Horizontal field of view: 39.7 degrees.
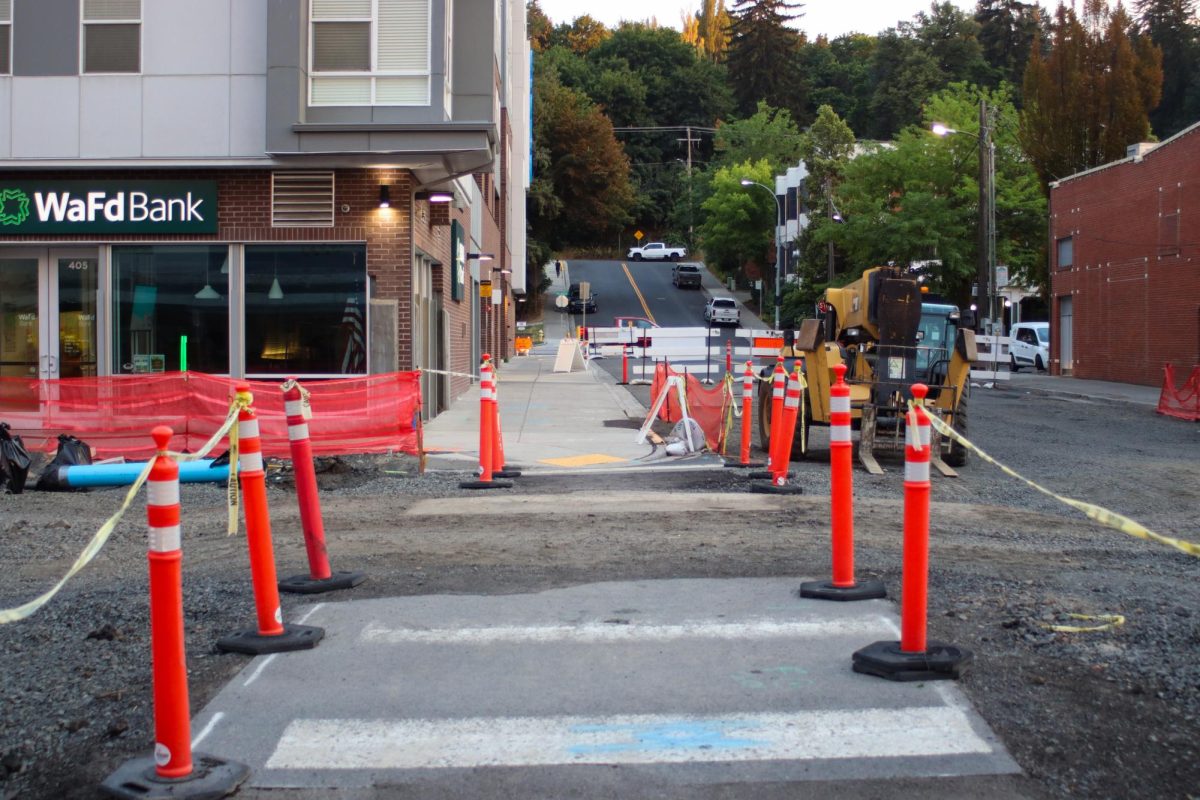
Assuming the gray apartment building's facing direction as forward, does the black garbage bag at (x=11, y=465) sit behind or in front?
in front

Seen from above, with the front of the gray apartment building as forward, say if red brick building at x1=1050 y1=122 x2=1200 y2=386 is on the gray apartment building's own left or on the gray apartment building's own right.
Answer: on the gray apartment building's own left

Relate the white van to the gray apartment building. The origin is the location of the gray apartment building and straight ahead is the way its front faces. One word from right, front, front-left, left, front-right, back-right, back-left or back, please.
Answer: back-left

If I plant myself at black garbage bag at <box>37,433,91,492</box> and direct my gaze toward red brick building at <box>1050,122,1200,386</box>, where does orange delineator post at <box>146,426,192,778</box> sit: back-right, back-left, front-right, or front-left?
back-right

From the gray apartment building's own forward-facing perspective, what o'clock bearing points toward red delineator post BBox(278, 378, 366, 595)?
The red delineator post is roughly at 12 o'clock from the gray apartment building.

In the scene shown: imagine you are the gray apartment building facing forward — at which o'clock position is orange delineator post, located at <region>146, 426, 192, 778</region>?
The orange delineator post is roughly at 12 o'clock from the gray apartment building.

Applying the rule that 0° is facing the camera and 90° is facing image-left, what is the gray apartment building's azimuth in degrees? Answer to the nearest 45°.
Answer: approximately 0°

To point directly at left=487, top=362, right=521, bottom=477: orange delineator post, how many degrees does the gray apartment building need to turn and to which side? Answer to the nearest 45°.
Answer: approximately 45° to its left

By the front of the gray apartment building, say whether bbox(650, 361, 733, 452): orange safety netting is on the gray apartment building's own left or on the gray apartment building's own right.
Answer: on the gray apartment building's own left

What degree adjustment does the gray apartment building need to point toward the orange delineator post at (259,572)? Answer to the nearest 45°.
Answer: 0° — it already faces it

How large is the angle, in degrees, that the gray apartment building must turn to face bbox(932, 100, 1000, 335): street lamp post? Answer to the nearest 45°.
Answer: approximately 135° to its left

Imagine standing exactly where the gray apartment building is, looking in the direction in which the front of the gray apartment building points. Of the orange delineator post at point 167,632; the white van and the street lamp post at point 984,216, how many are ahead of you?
1

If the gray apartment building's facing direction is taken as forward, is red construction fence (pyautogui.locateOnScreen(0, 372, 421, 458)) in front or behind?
in front
